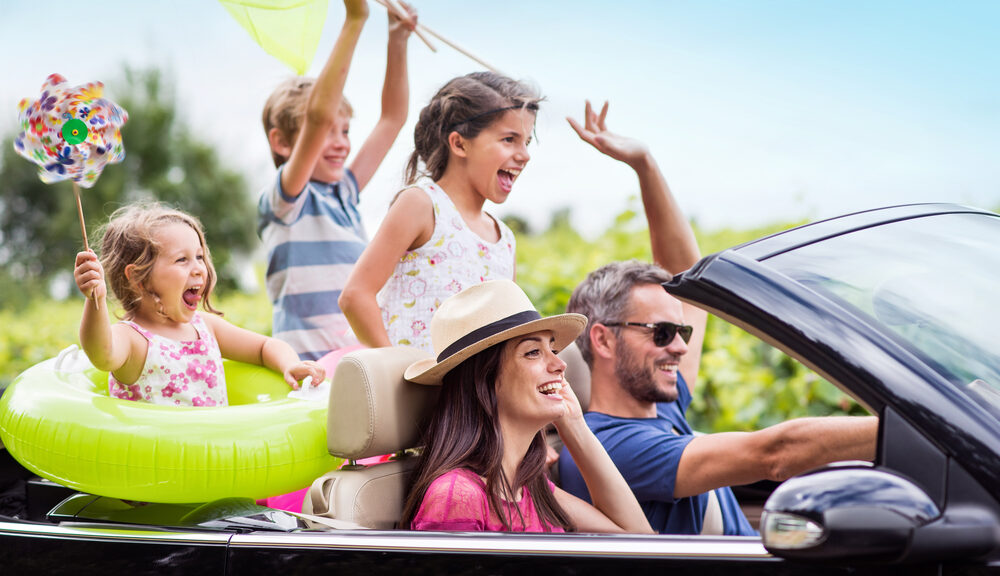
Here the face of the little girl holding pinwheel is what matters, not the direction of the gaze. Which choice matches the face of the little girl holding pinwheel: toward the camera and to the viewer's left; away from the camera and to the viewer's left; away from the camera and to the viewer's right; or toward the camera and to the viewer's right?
toward the camera and to the viewer's right

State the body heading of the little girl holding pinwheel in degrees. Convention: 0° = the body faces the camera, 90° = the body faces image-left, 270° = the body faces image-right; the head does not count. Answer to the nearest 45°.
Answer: approximately 315°

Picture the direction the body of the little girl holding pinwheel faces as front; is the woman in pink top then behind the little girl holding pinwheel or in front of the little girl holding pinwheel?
in front

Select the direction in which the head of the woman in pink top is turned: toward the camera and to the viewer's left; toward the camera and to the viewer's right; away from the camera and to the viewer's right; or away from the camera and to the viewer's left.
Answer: toward the camera and to the viewer's right
